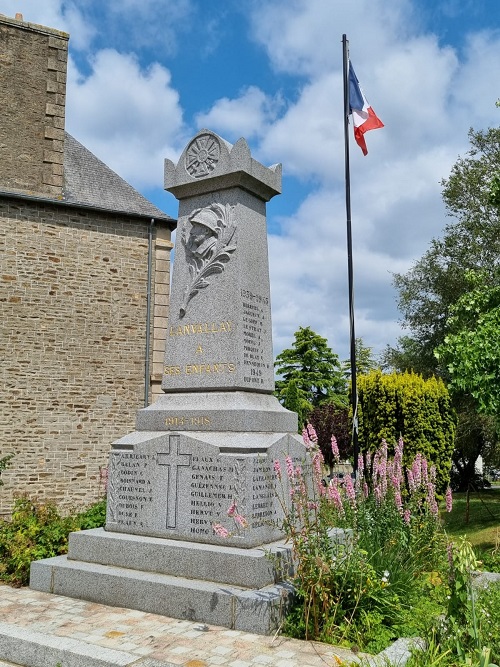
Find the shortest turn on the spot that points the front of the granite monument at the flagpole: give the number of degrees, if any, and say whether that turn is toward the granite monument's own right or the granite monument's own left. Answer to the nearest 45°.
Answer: approximately 180°

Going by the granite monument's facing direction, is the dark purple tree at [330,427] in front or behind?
behind

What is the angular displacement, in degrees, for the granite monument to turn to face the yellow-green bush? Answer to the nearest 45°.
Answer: approximately 180°

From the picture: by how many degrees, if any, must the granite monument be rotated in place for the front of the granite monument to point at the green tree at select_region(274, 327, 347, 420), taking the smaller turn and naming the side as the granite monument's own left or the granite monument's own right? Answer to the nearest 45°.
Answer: approximately 135° to the granite monument's own right

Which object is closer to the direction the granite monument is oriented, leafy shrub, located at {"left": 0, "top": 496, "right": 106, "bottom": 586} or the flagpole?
the leafy shrub

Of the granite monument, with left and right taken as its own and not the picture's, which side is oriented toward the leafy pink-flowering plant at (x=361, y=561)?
left

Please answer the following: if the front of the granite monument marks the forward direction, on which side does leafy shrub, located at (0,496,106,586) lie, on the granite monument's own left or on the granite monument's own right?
on the granite monument's own right

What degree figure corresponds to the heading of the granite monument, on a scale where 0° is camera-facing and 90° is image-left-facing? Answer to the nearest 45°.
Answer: approximately 45°

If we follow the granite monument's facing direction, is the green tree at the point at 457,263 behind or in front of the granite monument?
behind
